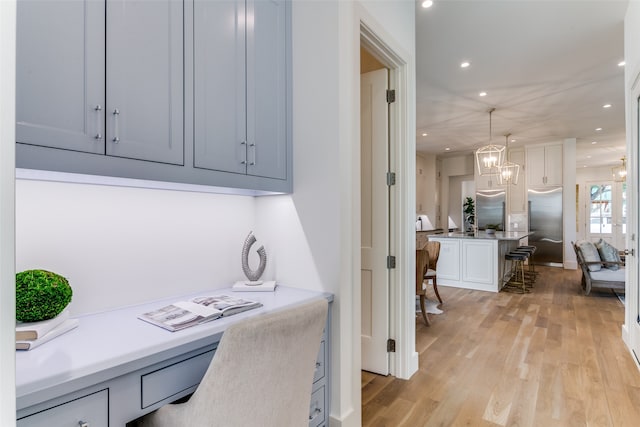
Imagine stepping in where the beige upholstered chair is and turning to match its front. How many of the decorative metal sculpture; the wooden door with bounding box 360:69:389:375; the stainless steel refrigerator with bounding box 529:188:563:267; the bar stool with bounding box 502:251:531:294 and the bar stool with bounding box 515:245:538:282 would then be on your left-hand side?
0

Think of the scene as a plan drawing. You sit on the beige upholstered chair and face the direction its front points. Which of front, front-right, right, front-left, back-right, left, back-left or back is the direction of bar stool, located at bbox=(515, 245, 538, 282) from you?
right

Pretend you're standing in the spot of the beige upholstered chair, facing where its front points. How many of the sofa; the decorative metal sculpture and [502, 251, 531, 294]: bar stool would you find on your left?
0

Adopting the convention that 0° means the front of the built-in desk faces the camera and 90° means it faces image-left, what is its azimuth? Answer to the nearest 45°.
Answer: approximately 315°

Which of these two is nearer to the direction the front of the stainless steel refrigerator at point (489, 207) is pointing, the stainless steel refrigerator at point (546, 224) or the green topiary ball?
the green topiary ball

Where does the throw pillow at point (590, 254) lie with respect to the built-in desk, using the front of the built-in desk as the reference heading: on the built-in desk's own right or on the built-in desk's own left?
on the built-in desk's own left

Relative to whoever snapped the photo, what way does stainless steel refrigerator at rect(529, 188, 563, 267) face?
facing the viewer

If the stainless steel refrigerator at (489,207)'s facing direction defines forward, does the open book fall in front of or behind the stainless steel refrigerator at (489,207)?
in front

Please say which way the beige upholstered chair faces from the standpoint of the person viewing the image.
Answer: facing away from the viewer and to the left of the viewer

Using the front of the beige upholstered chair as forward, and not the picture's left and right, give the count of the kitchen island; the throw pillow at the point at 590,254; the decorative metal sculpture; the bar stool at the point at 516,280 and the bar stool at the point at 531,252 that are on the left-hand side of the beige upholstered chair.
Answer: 0

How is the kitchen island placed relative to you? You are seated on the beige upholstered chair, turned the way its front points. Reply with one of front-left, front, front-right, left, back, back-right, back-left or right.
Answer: right

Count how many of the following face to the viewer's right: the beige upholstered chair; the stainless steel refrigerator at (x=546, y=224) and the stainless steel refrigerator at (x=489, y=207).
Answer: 0

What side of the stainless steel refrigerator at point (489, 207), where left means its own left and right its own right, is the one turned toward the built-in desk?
front
